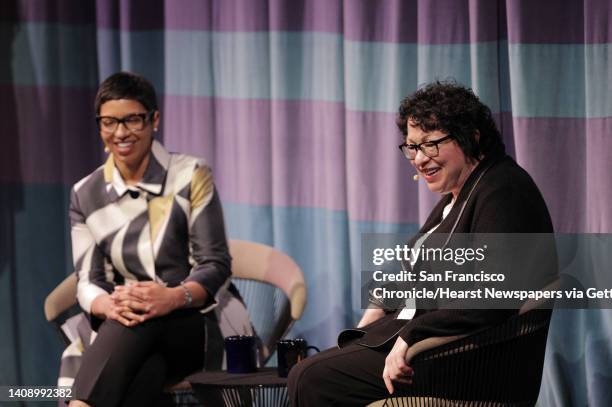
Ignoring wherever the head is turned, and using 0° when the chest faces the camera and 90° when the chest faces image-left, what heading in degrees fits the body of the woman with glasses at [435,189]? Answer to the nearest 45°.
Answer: approximately 45°

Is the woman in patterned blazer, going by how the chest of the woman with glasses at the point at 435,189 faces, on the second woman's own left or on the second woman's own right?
on the second woman's own right

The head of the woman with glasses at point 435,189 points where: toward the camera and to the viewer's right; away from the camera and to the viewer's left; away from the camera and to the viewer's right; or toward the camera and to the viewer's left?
toward the camera and to the viewer's left

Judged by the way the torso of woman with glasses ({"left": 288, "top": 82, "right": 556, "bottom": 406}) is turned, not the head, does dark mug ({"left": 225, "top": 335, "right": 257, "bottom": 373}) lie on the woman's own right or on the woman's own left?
on the woman's own right

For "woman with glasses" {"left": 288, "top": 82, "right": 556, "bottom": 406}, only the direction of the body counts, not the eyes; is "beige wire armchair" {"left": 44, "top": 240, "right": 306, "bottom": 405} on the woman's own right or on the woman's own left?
on the woman's own right
